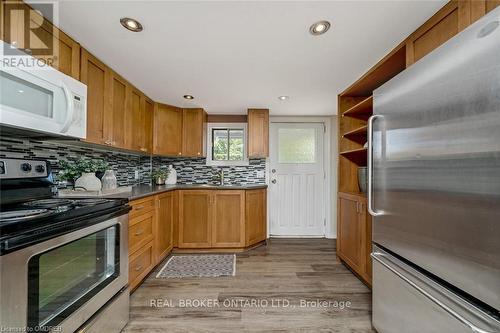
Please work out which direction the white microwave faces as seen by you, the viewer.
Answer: facing the viewer and to the right of the viewer

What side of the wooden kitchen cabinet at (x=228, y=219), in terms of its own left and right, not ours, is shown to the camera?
front

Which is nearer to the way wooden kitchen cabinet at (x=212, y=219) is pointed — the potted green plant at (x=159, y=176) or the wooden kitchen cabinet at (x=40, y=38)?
the wooden kitchen cabinet

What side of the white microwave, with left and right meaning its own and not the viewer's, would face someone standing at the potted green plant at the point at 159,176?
left

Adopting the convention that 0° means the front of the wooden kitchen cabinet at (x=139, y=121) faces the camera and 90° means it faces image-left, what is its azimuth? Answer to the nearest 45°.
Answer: approximately 315°

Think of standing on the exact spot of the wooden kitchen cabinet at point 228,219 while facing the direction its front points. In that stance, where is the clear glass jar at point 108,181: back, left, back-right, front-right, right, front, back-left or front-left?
front-right

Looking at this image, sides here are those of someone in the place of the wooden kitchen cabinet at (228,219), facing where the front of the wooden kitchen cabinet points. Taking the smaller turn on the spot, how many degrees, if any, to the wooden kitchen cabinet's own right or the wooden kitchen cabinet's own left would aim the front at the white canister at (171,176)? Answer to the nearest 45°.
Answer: approximately 135° to the wooden kitchen cabinet's own right

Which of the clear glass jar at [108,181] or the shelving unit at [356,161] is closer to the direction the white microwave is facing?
the shelving unit

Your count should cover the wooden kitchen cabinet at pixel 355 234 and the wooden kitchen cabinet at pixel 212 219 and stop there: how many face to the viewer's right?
0

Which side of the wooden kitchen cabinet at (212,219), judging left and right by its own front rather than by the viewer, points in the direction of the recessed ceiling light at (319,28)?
front

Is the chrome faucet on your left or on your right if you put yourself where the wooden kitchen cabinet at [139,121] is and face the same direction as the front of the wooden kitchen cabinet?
on your left

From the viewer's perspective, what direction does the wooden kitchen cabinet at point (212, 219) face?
toward the camera

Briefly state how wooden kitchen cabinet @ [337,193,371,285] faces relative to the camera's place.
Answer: facing the viewer and to the left of the viewer

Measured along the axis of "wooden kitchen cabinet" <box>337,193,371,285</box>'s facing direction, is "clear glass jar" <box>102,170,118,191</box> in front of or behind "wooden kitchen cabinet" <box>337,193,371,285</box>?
in front

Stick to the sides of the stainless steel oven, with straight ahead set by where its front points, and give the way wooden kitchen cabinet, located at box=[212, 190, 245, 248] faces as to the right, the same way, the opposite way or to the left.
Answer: to the right

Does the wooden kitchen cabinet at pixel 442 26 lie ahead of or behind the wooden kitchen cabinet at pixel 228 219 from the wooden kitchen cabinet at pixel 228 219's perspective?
ahead
